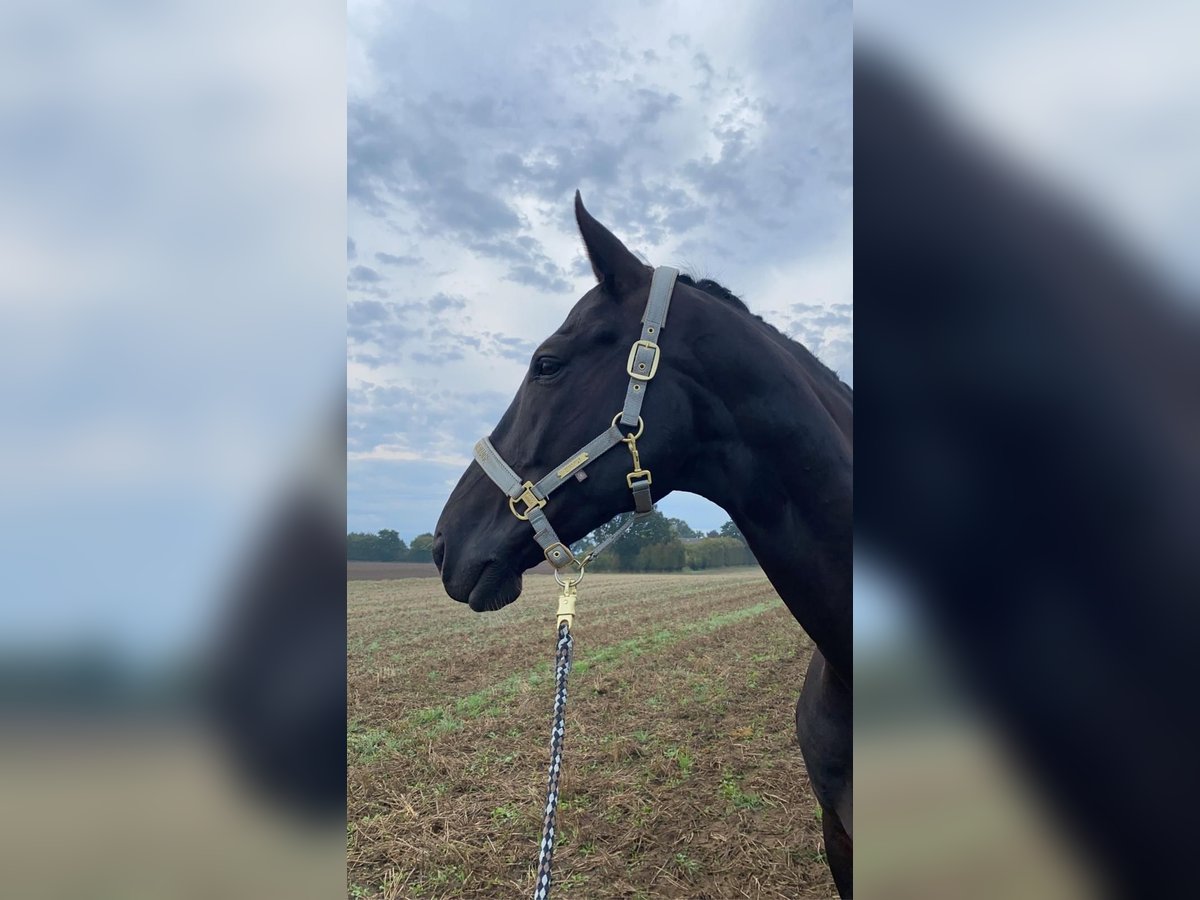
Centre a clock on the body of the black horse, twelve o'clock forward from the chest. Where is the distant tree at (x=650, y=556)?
The distant tree is roughly at 3 o'clock from the black horse.

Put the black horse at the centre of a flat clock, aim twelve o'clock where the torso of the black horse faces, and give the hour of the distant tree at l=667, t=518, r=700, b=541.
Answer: The distant tree is roughly at 3 o'clock from the black horse.

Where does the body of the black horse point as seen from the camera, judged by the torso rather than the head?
to the viewer's left
